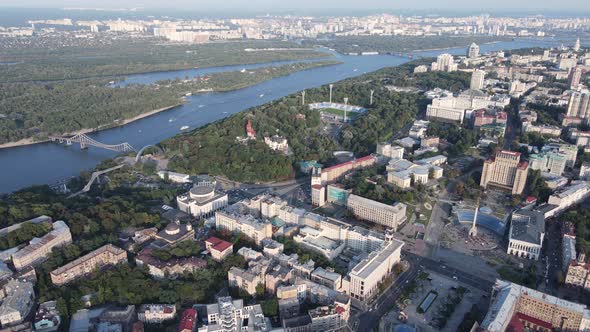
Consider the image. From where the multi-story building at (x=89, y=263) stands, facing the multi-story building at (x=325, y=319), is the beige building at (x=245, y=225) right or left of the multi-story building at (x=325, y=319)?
left

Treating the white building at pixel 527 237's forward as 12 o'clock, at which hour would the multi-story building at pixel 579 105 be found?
The multi-story building is roughly at 6 o'clock from the white building.

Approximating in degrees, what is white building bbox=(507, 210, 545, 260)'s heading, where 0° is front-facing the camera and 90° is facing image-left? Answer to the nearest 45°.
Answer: approximately 0°

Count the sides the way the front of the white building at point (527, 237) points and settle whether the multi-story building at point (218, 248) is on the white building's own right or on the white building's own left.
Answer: on the white building's own right

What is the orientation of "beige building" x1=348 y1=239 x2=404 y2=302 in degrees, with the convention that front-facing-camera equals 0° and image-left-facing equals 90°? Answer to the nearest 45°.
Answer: approximately 315°

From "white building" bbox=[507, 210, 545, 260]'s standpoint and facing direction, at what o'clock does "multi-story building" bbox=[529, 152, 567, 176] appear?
The multi-story building is roughly at 6 o'clock from the white building.

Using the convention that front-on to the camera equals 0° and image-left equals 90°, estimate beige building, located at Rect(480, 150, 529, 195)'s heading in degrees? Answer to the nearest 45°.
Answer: approximately 0°

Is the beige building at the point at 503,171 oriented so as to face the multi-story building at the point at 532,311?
yes

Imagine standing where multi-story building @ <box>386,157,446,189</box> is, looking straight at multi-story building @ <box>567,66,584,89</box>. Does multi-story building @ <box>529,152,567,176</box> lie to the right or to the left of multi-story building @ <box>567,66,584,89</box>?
right

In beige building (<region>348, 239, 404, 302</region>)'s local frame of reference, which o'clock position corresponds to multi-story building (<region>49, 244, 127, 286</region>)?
The multi-story building is roughly at 4 o'clock from the beige building.

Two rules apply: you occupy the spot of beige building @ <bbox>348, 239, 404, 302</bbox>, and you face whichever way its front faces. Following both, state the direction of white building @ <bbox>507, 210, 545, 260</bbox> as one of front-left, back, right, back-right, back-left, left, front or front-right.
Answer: left

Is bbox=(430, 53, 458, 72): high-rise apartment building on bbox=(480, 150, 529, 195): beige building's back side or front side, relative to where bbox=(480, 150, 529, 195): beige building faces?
on the back side

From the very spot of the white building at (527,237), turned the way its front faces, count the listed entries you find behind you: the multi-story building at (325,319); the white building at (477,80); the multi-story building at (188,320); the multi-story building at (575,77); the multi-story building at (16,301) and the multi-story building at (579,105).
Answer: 3

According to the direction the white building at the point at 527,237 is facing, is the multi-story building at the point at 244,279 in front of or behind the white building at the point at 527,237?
in front

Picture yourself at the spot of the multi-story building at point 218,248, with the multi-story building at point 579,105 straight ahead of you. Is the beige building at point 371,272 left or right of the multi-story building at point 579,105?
right
